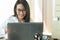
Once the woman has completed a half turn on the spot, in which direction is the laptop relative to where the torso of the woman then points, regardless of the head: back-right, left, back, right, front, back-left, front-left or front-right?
back

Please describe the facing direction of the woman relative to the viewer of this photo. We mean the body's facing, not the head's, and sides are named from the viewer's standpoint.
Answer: facing the viewer
